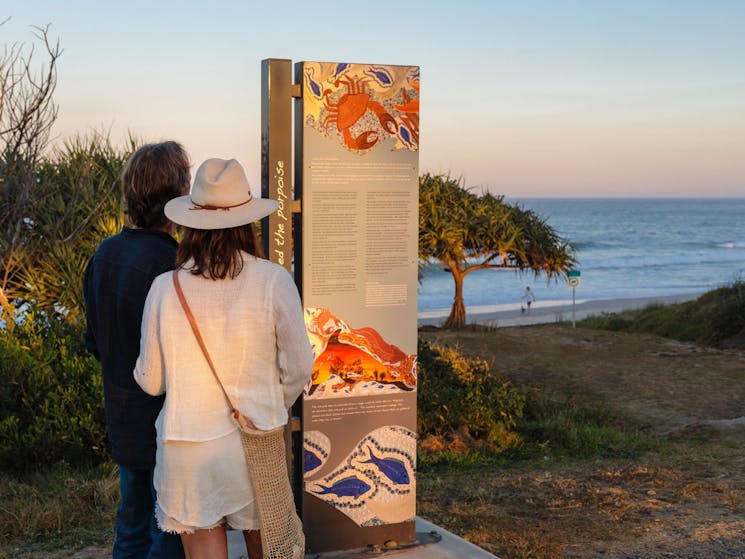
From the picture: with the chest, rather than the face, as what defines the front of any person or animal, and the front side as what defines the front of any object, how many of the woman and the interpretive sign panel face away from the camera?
1

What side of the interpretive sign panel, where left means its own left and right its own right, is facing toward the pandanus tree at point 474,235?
back

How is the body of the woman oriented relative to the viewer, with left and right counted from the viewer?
facing away from the viewer

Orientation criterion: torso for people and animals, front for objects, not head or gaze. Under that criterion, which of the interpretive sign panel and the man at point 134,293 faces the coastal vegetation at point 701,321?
the man

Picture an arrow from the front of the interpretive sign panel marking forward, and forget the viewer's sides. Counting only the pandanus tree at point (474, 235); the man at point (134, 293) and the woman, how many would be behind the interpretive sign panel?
1

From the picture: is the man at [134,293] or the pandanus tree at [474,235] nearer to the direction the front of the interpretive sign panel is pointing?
the man

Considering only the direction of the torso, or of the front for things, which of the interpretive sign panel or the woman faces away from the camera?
the woman

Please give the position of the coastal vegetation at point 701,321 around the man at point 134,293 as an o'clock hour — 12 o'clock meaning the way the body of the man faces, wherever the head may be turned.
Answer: The coastal vegetation is roughly at 12 o'clock from the man.

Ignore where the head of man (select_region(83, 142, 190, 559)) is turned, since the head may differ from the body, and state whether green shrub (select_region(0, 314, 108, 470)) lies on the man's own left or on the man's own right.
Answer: on the man's own left

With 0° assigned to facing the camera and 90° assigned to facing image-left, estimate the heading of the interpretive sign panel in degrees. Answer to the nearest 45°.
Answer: approximately 0°

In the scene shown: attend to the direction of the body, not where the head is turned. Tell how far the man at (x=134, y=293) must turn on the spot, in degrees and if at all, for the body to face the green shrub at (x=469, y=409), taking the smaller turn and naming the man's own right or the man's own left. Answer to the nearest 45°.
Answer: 0° — they already face it

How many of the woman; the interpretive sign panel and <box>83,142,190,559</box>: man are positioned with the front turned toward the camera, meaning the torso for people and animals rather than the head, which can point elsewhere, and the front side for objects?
1

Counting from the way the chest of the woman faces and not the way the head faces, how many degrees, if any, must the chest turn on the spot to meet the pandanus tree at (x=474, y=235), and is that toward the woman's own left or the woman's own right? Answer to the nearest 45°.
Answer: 0° — they already face it

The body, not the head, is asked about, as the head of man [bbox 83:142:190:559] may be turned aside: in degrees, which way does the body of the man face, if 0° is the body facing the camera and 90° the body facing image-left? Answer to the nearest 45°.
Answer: approximately 225°

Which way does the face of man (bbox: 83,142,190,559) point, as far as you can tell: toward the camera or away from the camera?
away from the camera
